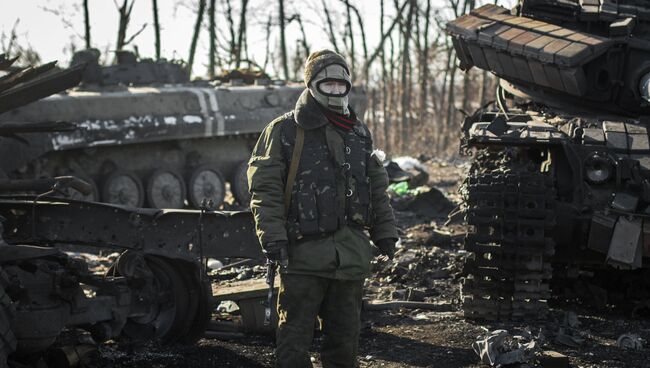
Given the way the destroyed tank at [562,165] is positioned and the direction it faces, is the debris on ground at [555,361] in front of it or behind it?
in front

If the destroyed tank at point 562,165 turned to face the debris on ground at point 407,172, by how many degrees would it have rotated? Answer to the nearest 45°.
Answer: approximately 180°

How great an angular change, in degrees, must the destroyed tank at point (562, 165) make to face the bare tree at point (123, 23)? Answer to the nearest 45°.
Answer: approximately 135° to its right

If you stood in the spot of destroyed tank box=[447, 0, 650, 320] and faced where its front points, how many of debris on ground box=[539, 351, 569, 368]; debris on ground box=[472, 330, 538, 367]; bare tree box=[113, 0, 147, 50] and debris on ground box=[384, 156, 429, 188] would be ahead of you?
2

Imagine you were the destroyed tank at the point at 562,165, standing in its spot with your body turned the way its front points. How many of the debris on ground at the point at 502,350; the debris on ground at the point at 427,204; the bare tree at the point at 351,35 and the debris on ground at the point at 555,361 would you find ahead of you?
2

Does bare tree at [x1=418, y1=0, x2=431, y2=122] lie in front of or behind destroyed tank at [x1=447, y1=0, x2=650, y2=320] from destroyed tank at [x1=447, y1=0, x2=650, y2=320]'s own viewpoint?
behind

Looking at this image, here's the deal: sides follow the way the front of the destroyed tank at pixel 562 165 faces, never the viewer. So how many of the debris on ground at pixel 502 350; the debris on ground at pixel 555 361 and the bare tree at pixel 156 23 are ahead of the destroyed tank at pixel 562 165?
2

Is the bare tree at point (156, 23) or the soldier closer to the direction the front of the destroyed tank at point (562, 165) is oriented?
the soldier

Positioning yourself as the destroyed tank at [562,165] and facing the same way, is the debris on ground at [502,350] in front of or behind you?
in front

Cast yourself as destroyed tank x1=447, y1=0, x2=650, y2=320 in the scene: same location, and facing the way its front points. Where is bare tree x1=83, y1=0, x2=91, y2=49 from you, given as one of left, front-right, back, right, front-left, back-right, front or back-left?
back-right

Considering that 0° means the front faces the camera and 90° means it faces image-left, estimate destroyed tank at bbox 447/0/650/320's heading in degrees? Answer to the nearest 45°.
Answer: approximately 0°

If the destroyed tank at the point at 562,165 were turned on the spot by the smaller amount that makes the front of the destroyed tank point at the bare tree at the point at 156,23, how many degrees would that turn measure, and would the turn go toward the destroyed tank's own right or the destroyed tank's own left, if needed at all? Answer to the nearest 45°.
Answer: approximately 135° to the destroyed tank's own right

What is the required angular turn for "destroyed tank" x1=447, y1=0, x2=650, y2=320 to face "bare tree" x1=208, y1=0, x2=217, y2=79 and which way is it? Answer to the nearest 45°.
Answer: approximately 135° to its right
